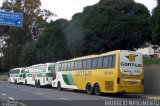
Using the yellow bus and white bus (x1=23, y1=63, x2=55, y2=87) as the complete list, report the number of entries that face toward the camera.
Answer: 0
